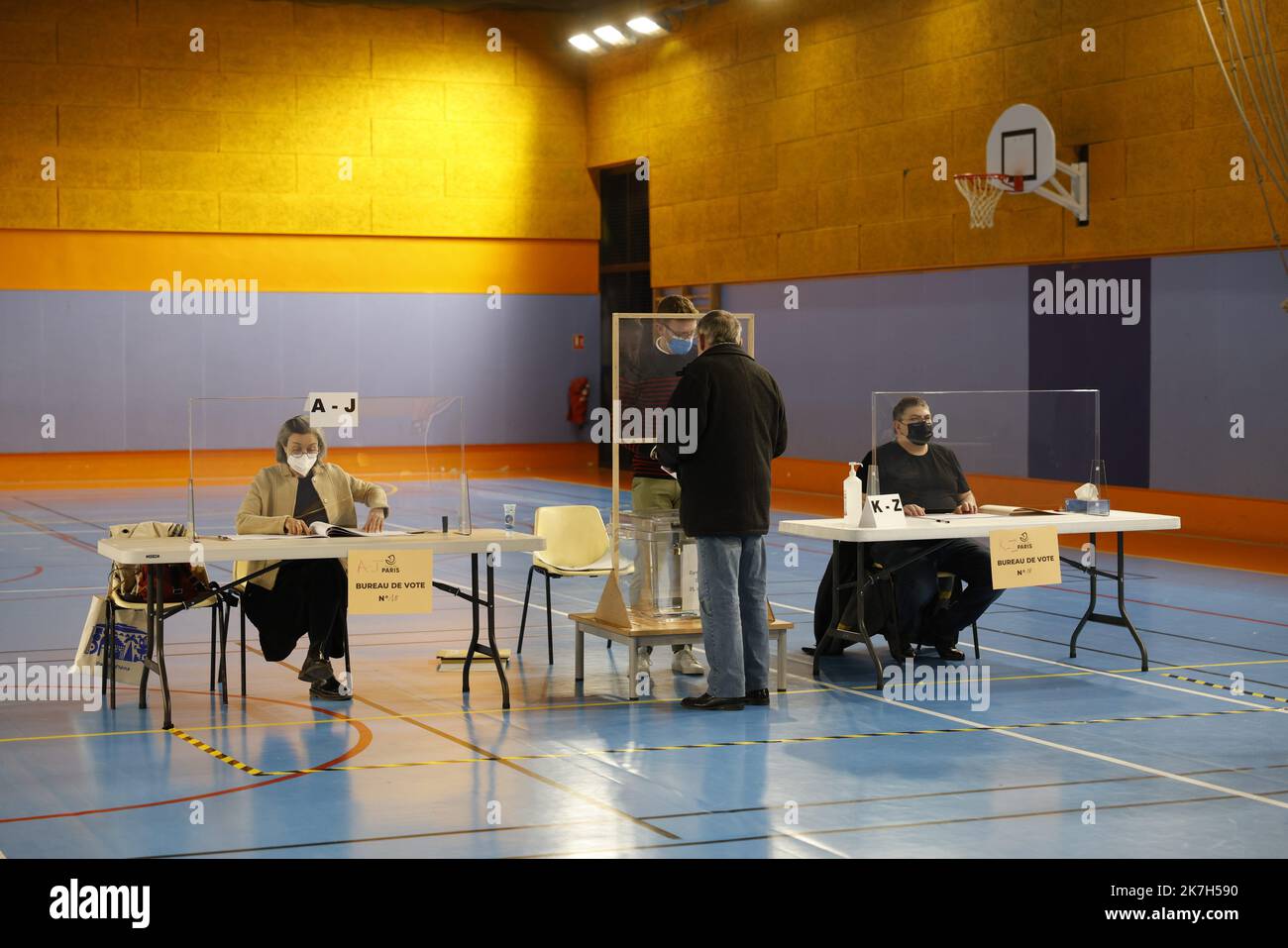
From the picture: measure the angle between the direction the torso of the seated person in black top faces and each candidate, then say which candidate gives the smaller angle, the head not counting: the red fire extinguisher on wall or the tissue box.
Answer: the tissue box

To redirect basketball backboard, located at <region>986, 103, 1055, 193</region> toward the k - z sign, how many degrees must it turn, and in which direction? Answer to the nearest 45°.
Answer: approximately 45° to its left

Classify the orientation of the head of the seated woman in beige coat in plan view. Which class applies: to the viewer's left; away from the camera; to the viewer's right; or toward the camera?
toward the camera

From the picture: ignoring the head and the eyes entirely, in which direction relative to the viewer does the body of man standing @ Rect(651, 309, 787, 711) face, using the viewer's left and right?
facing away from the viewer and to the left of the viewer

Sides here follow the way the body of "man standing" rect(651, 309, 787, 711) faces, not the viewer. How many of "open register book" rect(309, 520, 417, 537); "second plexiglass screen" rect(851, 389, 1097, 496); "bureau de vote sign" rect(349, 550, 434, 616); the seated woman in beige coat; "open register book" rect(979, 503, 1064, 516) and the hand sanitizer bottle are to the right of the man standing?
3

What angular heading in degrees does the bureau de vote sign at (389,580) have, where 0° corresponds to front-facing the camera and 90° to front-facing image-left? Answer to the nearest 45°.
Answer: approximately 0°

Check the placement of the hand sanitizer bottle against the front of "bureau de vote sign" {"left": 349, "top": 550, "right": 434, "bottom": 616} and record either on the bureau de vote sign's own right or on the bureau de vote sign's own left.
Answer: on the bureau de vote sign's own left

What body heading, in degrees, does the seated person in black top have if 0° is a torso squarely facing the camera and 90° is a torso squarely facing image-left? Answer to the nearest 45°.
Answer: approximately 315°

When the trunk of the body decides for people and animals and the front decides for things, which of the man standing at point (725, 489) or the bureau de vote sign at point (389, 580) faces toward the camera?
the bureau de vote sign

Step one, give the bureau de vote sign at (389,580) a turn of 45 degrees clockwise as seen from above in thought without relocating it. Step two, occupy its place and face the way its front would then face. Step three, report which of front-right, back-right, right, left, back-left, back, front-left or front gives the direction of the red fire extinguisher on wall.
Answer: back-right

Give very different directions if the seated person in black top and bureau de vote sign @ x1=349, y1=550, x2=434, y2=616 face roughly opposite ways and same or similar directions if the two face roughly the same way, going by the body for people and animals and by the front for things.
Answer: same or similar directions

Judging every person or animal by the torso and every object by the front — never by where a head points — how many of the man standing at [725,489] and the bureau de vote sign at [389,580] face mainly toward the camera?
1

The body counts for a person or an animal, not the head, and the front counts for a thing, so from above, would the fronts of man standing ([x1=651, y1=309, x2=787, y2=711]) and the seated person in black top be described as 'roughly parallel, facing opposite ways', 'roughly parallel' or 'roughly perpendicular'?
roughly parallel, facing opposite ways

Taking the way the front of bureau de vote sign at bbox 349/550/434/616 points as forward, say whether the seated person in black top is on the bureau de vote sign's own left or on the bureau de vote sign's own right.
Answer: on the bureau de vote sign's own left

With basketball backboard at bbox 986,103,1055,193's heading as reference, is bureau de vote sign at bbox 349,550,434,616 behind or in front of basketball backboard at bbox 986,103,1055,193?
in front

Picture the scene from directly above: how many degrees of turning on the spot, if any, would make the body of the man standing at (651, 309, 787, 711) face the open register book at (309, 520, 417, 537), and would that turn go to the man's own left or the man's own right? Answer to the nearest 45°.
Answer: approximately 45° to the man's own left

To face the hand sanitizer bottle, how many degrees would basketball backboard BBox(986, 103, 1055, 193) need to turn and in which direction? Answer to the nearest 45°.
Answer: approximately 45° to its left

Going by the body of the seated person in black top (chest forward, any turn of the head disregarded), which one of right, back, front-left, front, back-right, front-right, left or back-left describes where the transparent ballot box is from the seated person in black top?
right

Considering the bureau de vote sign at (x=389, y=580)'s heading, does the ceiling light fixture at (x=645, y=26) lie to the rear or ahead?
to the rear

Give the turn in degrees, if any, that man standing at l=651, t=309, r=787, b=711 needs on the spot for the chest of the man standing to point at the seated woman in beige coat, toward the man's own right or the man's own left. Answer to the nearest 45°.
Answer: approximately 45° to the man's own left

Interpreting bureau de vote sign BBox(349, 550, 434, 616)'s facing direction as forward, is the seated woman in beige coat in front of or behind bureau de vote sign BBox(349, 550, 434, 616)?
behind
